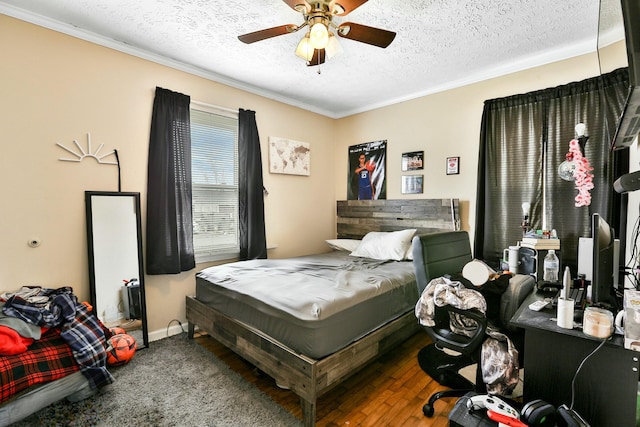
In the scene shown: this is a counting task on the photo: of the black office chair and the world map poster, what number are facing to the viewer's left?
0

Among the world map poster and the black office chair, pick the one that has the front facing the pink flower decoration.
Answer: the world map poster

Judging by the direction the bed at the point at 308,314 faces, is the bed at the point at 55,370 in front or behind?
in front

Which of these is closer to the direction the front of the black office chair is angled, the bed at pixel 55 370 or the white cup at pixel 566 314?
the white cup

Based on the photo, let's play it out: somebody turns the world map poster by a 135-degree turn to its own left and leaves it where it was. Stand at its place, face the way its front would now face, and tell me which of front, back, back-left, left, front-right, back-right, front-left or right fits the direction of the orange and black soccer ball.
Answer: back-left

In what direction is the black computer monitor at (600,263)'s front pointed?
to the viewer's left

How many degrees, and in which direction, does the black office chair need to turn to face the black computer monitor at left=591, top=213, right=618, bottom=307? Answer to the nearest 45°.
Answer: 0° — it already faces it

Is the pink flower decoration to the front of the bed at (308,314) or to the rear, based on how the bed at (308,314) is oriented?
to the rear

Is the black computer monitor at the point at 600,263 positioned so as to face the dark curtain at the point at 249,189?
yes

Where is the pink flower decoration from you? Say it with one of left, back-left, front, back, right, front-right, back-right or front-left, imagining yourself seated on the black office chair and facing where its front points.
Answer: left

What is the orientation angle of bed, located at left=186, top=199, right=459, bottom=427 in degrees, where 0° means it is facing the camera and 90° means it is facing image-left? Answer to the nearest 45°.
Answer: approximately 45°

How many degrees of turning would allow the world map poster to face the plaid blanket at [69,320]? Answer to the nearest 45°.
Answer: approximately 90° to its right

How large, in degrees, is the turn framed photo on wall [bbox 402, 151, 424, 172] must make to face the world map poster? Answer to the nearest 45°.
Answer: approximately 45° to its right

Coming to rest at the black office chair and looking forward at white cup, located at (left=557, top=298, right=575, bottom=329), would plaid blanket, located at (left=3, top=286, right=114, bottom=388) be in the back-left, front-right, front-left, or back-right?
back-right

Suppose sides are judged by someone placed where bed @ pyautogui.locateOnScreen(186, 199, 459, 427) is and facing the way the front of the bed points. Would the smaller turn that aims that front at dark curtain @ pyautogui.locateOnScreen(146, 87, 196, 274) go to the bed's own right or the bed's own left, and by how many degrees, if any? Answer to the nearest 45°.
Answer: approximately 90° to the bed's own right

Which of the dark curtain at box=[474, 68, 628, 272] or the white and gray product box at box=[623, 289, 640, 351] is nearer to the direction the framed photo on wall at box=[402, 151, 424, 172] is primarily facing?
the white and gray product box
